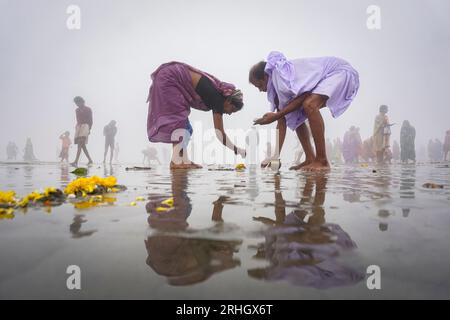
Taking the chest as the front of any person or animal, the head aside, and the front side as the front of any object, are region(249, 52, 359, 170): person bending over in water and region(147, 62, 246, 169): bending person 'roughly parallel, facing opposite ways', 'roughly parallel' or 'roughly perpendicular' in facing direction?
roughly parallel, facing opposite ways

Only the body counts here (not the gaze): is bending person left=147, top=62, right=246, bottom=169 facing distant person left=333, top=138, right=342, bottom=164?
no

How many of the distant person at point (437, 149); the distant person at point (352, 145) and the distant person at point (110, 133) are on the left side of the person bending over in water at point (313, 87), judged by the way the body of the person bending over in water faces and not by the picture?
0

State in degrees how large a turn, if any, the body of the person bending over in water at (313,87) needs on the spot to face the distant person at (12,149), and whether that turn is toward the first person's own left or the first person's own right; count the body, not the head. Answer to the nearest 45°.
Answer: approximately 45° to the first person's own right

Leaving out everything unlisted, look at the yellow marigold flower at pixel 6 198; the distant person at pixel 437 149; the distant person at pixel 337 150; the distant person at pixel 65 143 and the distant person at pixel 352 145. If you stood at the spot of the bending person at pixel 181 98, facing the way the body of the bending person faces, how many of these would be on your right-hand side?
1

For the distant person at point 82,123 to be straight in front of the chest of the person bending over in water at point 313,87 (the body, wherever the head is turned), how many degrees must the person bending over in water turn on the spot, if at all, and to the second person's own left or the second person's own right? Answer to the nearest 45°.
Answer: approximately 45° to the second person's own right

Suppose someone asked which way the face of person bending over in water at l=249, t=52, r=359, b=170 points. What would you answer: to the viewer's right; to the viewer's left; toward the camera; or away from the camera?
to the viewer's left

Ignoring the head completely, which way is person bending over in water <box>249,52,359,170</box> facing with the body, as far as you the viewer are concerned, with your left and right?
facing to the left of the viewer

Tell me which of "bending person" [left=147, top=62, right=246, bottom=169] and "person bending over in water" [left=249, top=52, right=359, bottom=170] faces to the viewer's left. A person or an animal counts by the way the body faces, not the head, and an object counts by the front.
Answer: the person bending over in water

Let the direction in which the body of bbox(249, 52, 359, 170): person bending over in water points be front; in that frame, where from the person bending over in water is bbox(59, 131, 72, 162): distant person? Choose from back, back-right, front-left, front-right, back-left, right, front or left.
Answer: front-right

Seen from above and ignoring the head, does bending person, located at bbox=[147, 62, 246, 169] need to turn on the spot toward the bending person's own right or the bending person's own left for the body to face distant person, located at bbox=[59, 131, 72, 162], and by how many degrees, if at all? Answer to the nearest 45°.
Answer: approximately 135° to the bending person's own left

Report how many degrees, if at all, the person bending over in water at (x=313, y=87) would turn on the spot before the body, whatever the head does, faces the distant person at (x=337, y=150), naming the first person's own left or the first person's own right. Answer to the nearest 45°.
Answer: approximately 90° to the first person's own right

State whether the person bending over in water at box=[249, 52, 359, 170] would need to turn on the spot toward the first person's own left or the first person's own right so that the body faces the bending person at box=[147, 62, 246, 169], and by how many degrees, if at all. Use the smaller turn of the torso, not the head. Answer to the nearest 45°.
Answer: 0° — they already face them

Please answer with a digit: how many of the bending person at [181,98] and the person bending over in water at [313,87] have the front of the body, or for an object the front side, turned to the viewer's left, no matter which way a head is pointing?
1

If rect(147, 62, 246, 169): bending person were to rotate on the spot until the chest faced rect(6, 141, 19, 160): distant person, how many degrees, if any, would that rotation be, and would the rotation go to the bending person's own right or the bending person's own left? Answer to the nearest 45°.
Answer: approximately 135° to the bending person's own left

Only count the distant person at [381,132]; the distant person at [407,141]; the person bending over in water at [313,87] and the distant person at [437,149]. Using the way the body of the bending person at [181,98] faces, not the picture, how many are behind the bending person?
0

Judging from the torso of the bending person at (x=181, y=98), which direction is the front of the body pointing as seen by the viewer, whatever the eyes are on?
to the viewer's right
